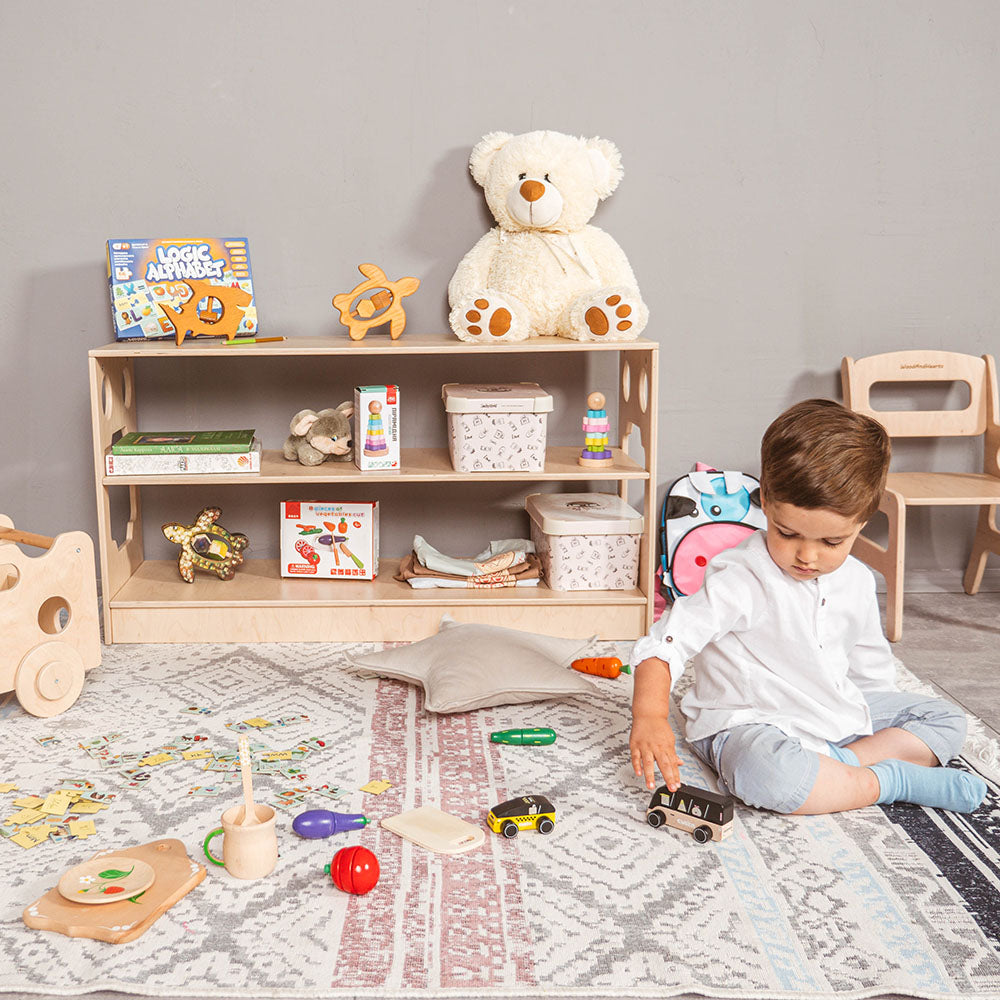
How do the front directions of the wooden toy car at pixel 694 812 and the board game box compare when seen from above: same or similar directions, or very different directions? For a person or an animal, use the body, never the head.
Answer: very different directions

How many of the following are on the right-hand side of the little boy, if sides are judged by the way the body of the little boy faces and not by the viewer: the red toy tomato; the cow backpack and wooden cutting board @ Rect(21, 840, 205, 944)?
2

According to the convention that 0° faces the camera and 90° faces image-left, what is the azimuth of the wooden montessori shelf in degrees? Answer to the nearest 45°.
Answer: approximately 0°

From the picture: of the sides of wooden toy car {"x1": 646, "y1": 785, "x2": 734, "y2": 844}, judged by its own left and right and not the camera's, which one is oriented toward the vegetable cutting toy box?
front

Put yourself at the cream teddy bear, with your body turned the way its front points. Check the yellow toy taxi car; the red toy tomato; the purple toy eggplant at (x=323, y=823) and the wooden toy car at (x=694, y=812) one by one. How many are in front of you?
4

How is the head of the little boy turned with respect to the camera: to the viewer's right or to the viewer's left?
to the viewer's left

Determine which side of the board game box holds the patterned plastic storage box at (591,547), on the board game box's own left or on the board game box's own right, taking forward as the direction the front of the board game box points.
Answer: on the board game box's own left

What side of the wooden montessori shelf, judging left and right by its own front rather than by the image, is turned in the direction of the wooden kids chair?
left
